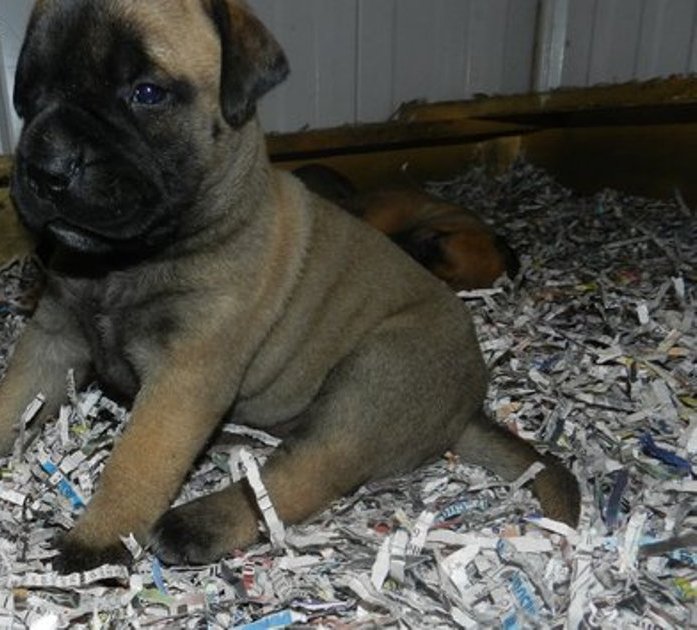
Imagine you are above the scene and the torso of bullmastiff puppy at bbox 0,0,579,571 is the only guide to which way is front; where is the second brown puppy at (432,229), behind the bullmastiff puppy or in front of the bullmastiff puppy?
behind

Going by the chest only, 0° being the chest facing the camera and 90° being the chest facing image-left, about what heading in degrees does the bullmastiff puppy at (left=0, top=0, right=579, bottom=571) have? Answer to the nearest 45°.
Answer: approximately 45°
